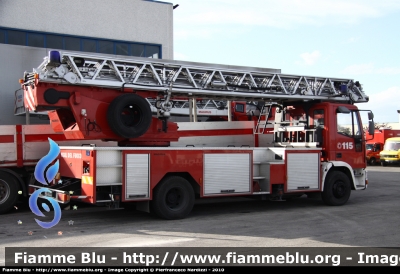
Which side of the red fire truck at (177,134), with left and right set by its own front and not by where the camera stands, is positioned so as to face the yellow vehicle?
front

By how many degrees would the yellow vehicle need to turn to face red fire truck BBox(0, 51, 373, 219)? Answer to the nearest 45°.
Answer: approximately 45° to its left

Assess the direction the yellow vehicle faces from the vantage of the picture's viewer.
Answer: facing the viewer and to the left of the viewer

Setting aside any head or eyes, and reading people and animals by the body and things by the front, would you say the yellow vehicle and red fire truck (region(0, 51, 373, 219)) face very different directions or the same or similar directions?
very different directions

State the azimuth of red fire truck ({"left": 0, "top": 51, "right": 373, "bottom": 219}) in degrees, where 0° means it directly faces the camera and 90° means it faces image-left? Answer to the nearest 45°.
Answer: approximately 225°
